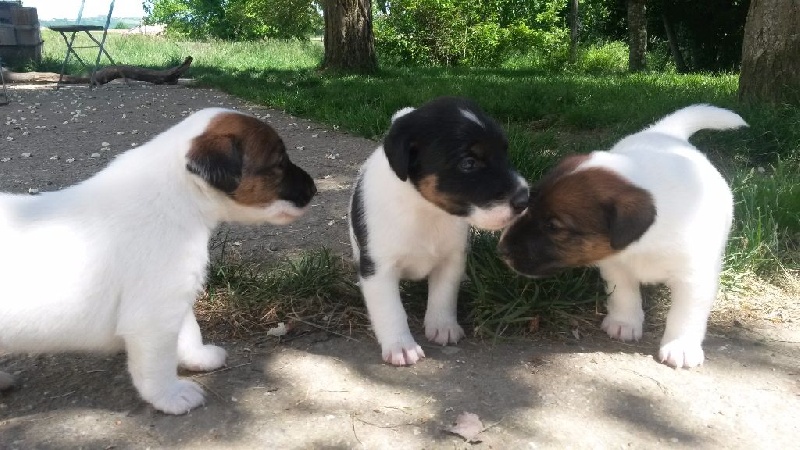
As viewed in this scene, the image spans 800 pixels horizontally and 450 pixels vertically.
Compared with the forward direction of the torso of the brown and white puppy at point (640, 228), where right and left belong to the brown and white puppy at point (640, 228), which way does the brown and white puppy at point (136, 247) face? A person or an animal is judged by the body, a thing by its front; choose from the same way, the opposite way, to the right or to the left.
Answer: the opposite way

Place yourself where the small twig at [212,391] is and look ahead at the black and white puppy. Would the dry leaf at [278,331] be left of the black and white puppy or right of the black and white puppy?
left

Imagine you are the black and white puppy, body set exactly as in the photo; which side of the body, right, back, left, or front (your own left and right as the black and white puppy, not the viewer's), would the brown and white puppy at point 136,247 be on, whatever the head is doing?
right

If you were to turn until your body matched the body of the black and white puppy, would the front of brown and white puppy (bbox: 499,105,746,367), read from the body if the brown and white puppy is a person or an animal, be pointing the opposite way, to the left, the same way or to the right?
to the right

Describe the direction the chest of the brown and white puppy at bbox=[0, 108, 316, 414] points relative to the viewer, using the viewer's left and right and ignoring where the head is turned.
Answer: facing to the right of the viewer

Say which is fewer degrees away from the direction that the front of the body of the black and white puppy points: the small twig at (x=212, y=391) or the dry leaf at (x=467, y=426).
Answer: the dry leaf

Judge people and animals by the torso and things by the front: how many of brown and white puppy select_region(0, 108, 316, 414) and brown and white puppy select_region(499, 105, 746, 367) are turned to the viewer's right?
1

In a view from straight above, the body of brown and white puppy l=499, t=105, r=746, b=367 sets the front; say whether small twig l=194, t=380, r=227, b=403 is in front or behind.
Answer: in front

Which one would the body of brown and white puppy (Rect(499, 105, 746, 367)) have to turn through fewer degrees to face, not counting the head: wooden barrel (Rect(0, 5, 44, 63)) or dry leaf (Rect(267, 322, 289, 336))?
the dry leaf

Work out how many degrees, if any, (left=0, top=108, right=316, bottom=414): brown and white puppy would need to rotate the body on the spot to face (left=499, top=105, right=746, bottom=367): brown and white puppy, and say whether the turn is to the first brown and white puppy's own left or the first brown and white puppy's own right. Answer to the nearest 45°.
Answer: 0° — it already faces it

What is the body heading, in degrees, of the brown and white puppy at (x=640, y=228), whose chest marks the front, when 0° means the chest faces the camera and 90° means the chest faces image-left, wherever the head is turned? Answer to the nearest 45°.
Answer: approximately 45°

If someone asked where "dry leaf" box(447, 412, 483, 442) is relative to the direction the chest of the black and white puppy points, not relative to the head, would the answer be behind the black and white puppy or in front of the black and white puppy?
in front

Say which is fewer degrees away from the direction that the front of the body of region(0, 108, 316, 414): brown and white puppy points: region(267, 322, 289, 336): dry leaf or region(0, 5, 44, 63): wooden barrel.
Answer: the dry leaf
